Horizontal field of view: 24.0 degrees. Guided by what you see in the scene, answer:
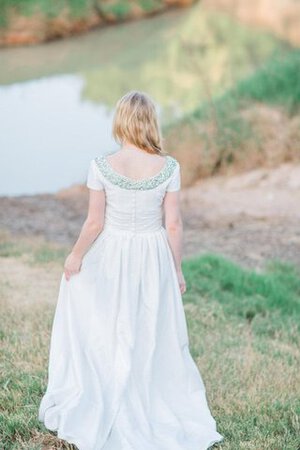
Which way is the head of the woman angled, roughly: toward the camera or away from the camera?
away from the camera

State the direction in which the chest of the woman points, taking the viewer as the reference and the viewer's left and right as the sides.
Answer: facing away from the viewer
